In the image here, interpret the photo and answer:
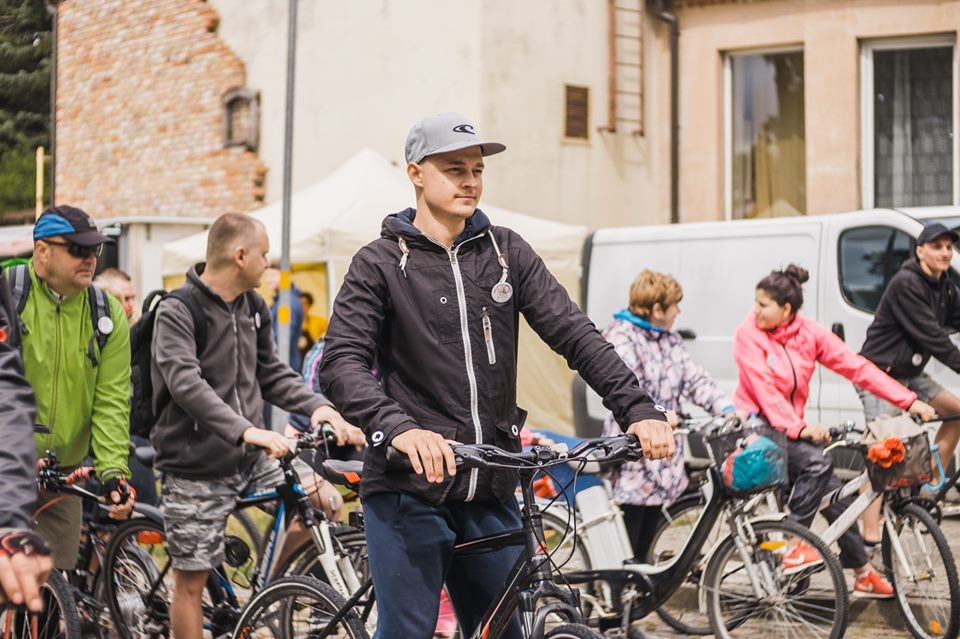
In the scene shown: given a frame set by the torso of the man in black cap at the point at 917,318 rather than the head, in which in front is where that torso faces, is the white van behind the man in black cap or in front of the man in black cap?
behind

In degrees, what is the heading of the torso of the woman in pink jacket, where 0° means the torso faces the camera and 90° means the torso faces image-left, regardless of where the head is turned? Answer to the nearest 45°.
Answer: approximately 315°

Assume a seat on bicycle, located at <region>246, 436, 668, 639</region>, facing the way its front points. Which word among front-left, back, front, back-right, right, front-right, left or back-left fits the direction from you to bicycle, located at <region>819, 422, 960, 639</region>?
left

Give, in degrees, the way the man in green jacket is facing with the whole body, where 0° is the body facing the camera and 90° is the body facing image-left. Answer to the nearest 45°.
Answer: approximately 0°

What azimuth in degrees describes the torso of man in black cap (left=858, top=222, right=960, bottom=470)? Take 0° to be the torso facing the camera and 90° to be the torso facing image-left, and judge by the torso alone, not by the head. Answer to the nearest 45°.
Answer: approximately 315°

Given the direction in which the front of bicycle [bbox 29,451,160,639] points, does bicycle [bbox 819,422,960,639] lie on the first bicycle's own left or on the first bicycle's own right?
on the first bicycle's own left

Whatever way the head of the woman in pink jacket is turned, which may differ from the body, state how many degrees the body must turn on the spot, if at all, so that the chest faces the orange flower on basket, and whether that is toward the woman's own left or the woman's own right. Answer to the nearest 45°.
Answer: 0° — they already face it
